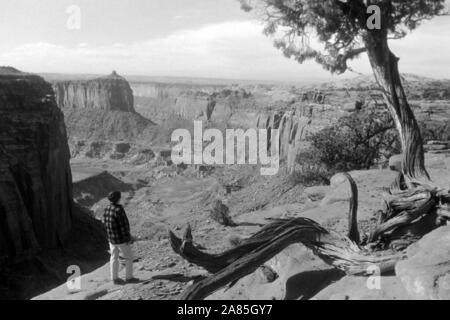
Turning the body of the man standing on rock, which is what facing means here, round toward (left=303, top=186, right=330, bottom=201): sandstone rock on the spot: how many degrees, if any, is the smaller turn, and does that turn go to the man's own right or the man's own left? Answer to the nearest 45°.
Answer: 0° — they already face it

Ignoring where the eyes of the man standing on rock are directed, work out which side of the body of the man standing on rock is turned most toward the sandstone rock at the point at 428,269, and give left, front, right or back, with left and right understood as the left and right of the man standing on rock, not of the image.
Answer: right

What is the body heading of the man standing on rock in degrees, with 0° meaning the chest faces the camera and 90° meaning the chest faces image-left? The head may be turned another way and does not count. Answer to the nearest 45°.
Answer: approximately 225°

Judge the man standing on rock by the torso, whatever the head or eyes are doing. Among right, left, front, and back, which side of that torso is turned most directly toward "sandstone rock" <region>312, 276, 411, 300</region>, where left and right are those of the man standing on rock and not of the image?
right
